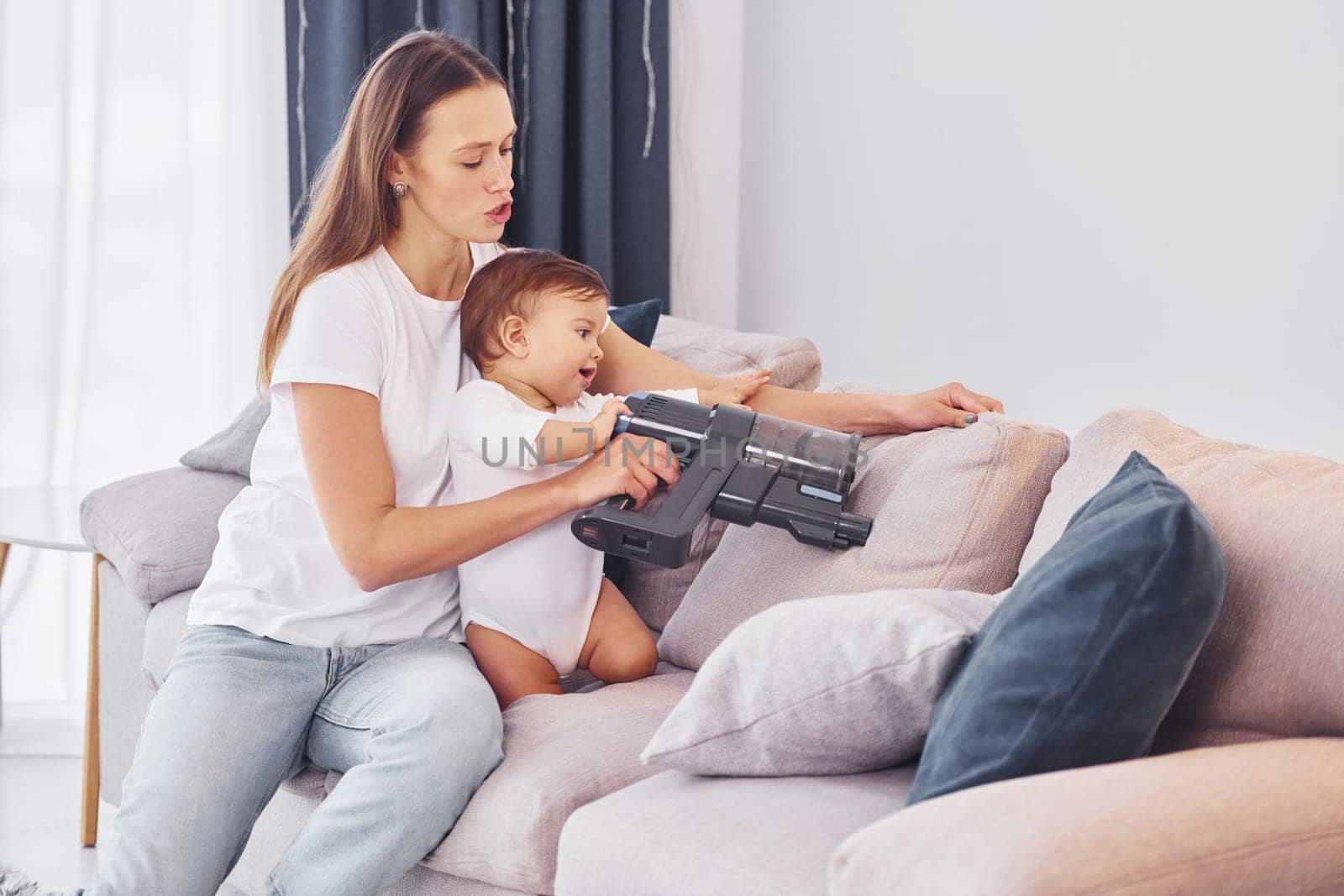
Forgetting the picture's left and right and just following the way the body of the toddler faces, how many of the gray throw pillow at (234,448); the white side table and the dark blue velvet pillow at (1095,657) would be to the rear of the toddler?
2

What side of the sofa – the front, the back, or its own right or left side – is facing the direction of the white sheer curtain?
right

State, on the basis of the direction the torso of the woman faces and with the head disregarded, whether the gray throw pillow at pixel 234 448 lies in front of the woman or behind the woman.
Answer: behind

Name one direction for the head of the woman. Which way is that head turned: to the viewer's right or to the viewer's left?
to the viewer's right

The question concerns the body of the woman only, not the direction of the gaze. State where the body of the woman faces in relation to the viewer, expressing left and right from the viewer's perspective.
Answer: facing the viewer and to the right of the viewer

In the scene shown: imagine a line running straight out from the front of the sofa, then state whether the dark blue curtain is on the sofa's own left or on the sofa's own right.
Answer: on the sofa's own right

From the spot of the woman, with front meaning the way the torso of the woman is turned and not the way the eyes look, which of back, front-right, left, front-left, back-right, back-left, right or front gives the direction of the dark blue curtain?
back-left

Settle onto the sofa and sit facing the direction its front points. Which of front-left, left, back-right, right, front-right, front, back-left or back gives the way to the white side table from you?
right

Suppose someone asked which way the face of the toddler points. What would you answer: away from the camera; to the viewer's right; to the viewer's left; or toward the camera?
to the viewer's right

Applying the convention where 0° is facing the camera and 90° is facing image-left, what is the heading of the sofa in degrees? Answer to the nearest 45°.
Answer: approximately 45°
